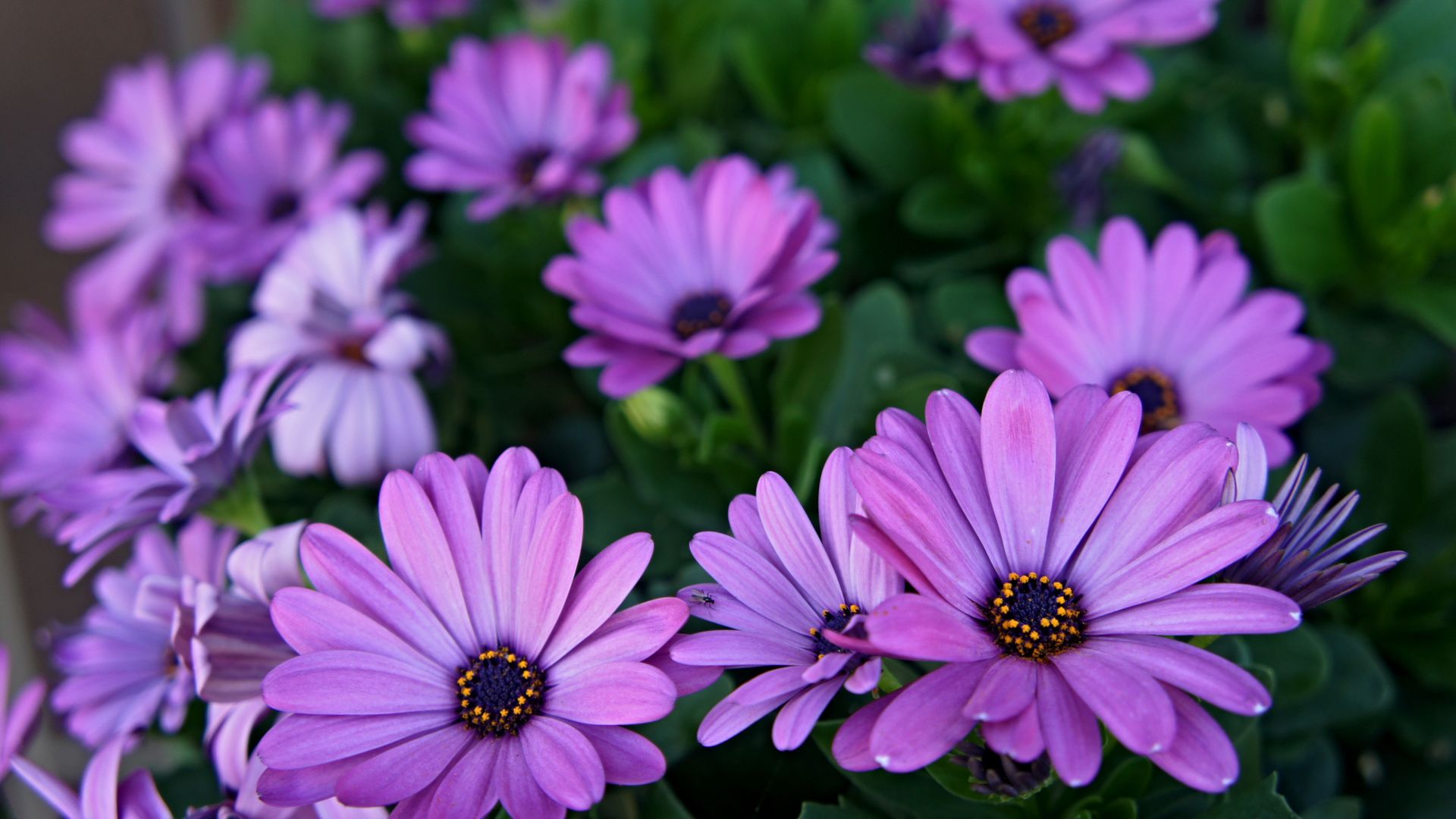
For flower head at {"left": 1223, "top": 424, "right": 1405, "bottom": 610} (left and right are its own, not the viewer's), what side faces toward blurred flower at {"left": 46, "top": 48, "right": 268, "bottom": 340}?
back

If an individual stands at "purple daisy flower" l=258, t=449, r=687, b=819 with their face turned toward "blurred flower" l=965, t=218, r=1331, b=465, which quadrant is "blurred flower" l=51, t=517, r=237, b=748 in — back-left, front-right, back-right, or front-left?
back-left

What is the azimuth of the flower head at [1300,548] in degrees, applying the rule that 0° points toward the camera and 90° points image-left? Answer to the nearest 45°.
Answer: approximately 270°

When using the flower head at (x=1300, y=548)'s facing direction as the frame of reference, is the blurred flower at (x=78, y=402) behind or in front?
behind

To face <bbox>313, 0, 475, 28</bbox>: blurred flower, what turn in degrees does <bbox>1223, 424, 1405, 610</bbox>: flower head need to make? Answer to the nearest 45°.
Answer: approximately 135° to its left
